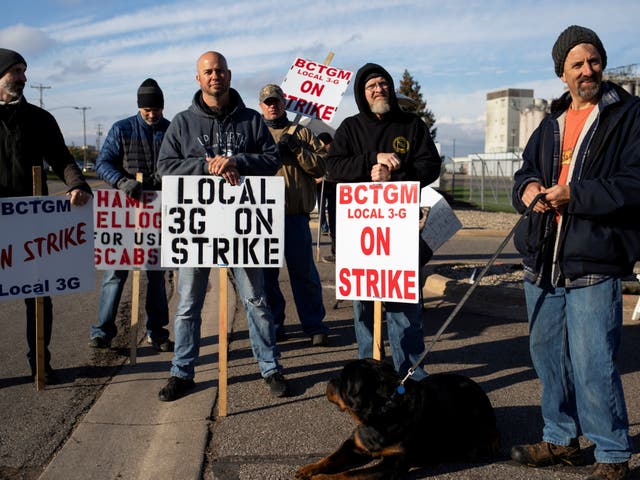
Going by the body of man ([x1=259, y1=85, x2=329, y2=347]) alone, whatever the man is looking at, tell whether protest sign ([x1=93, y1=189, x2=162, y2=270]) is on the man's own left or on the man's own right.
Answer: on the man's own right

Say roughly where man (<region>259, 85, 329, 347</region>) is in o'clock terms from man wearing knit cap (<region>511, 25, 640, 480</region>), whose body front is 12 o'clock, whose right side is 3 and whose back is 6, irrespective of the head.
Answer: The man is roughly at 3 o'clock from the man wearing knit cap.

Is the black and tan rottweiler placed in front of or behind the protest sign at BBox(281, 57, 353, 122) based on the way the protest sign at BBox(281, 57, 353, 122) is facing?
in front

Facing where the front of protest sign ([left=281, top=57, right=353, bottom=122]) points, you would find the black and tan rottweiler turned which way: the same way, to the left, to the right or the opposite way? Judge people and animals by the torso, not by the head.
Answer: to the right
